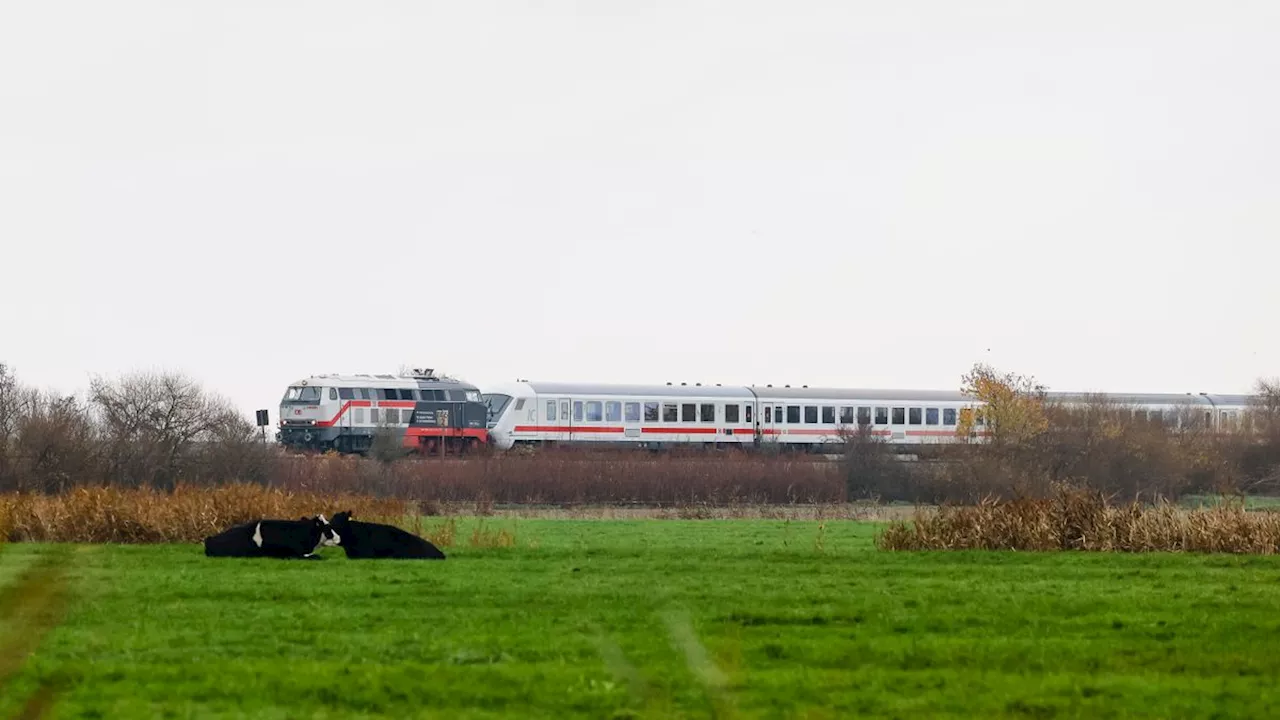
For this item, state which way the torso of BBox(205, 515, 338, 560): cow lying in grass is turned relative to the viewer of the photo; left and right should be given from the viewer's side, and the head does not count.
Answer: facing to the right of the viewer

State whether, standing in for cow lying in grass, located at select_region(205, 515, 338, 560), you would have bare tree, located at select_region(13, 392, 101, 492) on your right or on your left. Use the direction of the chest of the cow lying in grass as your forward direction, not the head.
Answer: on your left

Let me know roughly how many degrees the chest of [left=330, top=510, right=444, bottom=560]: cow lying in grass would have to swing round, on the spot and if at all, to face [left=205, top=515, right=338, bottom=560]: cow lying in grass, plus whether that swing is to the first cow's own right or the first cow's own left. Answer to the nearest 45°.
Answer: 0° — it already faces it

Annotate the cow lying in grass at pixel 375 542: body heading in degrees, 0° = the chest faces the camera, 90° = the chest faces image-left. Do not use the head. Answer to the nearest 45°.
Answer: approximately 90°

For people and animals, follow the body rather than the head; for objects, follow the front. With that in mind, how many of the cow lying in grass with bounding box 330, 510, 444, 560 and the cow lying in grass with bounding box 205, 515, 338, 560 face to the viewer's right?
1

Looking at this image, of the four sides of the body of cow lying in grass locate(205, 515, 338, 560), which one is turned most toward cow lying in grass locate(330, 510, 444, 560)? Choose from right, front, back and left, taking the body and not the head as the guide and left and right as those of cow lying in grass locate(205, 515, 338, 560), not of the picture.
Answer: front

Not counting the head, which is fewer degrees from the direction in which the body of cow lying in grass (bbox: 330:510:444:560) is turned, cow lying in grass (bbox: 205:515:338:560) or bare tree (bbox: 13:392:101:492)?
the cow lying in grass

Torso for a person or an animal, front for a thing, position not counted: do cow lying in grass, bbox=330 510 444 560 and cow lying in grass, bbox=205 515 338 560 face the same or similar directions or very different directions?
very different directions

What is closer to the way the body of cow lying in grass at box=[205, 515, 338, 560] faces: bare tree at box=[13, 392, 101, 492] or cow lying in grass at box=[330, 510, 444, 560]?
the cow lying in grass
